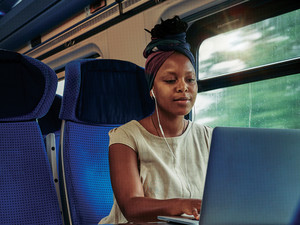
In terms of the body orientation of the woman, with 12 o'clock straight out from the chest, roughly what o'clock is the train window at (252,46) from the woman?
The train window is roughly at 9 o'clock from the woman.

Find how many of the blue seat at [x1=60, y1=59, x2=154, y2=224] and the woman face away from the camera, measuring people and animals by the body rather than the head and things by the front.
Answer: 0

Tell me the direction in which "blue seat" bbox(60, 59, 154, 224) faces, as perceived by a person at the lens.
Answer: facing the viewer and to the right of the viewer

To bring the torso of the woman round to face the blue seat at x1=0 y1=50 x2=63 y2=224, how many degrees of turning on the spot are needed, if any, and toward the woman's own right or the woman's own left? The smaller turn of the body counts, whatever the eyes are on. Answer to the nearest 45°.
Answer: approximately 135° to the woman's own right

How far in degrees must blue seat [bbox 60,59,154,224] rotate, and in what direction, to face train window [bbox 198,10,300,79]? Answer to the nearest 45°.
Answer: approximately 45° to its left

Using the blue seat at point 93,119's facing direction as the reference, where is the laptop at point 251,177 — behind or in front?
in front
